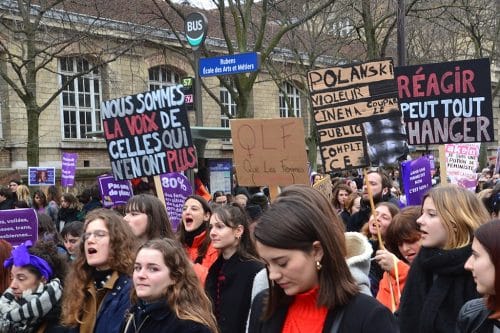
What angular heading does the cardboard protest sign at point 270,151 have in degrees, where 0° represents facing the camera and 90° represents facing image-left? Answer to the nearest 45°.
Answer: approximately 0°

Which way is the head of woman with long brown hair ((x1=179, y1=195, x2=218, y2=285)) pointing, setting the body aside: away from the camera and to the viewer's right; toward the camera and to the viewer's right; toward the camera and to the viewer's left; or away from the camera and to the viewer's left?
toward the camera and to the viewer's left

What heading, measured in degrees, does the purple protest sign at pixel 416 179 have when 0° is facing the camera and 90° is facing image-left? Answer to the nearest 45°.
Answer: approximately 0°

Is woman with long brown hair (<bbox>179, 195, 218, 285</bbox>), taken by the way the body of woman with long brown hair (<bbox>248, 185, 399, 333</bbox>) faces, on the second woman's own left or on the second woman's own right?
on the second woman's own right

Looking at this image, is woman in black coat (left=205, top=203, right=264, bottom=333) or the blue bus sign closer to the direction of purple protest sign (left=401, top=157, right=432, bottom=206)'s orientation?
the woman in black coat

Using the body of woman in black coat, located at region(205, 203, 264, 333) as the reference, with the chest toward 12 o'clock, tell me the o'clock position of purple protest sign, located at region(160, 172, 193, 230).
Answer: The purple protest sign is roughly at 4 o'clock from the woman in black coat.

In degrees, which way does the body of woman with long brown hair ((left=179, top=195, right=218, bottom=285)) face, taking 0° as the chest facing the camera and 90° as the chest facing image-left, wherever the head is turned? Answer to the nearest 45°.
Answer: approximately 45°

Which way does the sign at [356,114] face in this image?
toward the camera

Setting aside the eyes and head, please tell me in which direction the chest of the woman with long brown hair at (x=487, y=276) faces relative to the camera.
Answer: to the viewer's left

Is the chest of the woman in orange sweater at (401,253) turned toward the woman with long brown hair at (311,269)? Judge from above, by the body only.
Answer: no

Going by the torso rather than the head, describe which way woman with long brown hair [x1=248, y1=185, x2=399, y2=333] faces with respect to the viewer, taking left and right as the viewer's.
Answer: facing the viewer and to the left of the viewer

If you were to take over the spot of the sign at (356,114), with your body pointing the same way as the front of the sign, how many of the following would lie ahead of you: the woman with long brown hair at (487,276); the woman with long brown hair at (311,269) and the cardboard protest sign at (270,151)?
2

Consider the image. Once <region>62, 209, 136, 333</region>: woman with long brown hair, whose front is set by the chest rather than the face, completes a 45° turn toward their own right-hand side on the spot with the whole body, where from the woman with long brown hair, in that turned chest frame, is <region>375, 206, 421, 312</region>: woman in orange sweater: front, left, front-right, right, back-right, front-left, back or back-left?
back

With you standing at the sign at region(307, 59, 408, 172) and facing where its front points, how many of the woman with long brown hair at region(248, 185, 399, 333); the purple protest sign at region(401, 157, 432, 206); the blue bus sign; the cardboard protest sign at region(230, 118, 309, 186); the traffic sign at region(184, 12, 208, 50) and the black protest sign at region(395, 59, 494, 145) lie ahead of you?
1

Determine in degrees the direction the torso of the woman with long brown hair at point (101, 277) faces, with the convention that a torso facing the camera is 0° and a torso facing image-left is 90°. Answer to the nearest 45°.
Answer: approximately 45°

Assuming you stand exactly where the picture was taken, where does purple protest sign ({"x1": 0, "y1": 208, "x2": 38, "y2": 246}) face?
facing the viewer

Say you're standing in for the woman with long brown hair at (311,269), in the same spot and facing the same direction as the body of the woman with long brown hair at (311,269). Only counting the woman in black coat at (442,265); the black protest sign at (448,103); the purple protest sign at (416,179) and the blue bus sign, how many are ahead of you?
0

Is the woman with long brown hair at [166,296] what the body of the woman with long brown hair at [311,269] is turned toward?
no
